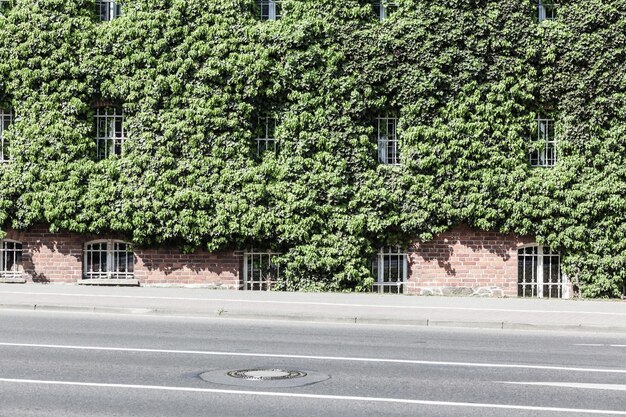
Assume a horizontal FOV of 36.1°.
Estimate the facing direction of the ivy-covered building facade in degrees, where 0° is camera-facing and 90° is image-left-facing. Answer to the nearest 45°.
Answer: approximately 0°
